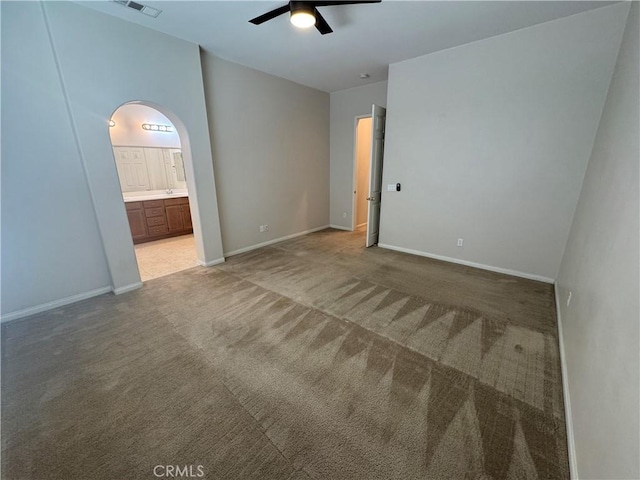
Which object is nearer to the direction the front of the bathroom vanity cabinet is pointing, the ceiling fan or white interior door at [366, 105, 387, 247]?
the ceiling fan

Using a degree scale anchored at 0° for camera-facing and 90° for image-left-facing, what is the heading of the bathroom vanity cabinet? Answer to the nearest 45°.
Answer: approximately 0°

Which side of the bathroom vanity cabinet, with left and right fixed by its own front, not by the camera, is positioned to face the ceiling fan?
front

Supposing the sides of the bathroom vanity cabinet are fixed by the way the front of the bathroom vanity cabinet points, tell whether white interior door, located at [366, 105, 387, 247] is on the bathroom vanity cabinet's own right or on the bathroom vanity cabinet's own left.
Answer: on the bathroom vanity cabinet's own left
